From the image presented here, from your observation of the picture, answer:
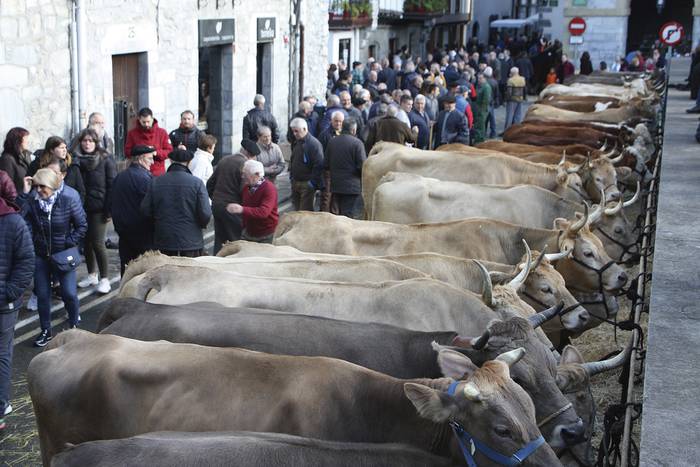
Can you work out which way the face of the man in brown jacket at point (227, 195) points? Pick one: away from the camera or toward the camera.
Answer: away from the camera

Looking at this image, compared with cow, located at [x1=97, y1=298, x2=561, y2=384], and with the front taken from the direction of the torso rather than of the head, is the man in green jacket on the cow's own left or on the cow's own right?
on the cow's own left

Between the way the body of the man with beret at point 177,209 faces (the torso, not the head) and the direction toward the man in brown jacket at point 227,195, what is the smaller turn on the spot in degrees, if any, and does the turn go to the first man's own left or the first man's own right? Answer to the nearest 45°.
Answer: approximately 45° to the first man's own right

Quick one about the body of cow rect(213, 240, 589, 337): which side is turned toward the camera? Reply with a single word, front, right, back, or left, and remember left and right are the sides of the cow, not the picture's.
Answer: right

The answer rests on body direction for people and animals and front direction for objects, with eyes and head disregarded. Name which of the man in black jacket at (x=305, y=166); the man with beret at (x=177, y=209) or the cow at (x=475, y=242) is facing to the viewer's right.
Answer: the cow

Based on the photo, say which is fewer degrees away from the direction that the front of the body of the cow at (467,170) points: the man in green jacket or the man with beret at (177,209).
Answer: the man in green jacket

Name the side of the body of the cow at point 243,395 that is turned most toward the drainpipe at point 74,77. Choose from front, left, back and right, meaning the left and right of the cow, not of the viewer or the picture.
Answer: left

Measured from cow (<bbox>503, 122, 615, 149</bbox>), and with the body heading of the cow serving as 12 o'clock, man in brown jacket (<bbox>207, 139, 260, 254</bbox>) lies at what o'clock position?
The man in brown jacket is roughly at 4 o'clock from the cow.

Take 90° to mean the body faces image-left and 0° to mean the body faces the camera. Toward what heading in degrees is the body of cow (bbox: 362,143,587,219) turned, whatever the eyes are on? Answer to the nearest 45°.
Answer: approximately 270°

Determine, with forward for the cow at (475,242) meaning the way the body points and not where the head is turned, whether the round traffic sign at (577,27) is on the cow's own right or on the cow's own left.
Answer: on the cow's own left

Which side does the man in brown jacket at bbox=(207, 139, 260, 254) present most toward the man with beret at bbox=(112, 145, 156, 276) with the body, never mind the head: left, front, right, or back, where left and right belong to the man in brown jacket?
back

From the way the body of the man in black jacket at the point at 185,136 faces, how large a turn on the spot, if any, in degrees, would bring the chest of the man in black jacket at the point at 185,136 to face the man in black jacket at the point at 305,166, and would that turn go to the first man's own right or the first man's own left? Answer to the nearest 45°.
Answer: approximately 90° to the first man's own left

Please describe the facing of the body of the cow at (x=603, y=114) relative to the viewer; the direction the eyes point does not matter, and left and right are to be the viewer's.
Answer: facing to the right of the viewer

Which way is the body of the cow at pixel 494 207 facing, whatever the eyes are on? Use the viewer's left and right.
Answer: facing to the right of the viewer

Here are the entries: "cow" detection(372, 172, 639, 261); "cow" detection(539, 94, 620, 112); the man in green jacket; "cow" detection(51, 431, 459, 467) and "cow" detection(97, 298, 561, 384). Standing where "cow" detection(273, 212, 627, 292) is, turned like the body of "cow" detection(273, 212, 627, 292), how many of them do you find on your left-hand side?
3

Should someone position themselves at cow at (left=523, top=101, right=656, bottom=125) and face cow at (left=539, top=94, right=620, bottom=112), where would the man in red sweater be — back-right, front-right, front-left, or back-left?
back-left
